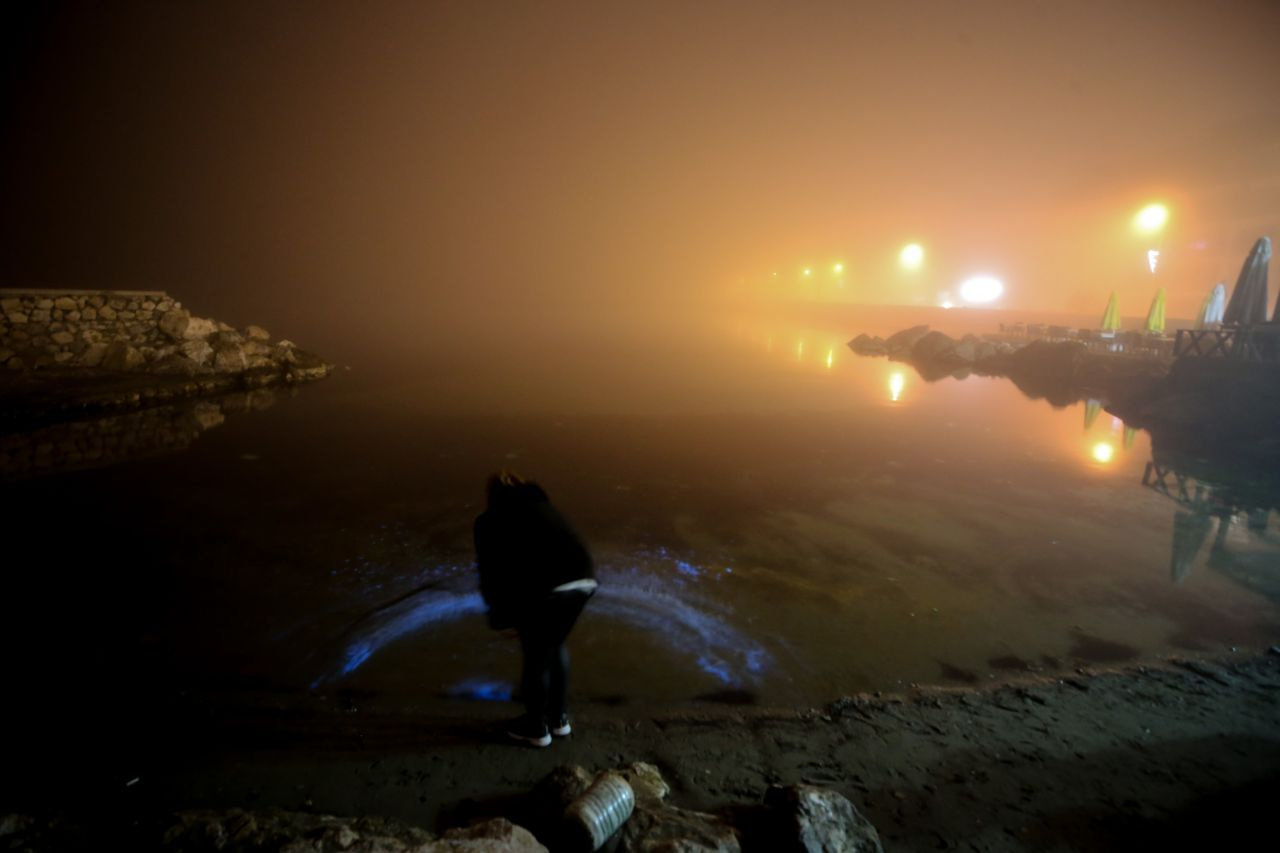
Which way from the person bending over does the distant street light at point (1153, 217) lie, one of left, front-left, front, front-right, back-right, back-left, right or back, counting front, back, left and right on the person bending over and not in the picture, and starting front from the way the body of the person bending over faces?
right

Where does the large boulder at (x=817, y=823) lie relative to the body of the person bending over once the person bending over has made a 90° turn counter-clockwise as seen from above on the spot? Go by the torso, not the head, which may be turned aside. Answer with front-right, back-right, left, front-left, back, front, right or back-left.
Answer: left

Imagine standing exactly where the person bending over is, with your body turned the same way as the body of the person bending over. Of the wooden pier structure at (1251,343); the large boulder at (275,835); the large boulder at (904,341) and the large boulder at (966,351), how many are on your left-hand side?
1

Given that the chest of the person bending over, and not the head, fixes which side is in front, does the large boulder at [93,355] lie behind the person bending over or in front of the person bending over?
in front

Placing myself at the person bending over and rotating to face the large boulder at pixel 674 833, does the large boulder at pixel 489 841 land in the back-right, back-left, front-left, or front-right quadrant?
front-right

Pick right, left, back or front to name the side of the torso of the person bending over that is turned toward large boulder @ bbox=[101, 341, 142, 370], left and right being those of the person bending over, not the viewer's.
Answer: front

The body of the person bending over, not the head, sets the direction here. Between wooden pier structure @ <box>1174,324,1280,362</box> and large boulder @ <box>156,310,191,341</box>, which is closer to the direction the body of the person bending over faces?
the large boulder

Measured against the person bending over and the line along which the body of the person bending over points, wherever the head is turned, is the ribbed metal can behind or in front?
behind

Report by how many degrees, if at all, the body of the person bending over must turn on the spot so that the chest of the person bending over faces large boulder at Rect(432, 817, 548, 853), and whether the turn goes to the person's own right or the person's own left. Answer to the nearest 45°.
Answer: approximately 135° to the person's own left

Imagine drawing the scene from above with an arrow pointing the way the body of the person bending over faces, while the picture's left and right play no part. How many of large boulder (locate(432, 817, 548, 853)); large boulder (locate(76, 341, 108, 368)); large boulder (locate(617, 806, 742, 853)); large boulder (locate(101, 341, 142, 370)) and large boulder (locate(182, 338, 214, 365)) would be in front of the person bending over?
3

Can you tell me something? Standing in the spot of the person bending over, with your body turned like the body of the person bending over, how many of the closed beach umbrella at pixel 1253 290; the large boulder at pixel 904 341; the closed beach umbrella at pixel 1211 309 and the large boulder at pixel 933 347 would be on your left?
0

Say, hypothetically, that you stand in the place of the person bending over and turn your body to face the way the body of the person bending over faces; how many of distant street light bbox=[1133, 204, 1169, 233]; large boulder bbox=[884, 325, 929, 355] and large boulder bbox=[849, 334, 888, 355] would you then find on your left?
0

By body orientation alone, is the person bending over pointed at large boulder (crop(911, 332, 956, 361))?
no

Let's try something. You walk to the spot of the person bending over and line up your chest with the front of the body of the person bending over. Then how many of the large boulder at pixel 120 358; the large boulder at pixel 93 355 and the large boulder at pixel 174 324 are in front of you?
3

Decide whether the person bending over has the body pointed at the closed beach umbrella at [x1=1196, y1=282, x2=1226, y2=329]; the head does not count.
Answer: no

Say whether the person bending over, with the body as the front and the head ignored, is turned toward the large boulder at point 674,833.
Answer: no

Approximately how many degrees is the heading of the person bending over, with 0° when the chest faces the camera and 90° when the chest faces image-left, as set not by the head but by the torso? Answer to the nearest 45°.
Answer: approximately 135°
